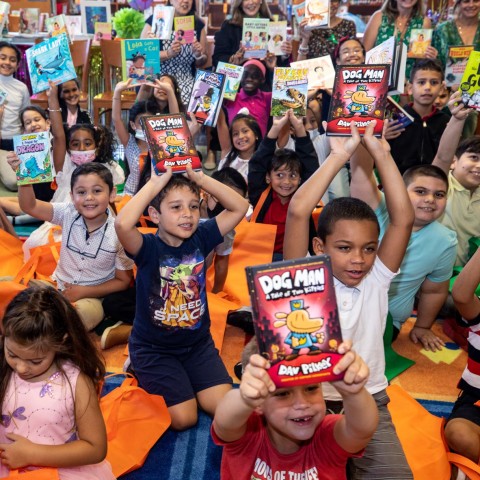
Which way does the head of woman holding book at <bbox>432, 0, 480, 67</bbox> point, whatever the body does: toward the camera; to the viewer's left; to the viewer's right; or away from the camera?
toward the camera

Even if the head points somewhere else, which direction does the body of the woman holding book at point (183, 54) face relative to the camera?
toward the camera

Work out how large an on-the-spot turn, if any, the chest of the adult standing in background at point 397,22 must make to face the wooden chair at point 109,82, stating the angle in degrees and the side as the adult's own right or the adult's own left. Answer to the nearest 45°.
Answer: approximately 90° to the adult's own right

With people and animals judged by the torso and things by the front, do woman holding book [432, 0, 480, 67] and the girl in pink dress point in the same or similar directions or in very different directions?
same or similar directions

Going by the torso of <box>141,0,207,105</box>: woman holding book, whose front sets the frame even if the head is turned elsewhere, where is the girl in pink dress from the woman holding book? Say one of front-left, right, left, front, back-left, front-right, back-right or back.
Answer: front

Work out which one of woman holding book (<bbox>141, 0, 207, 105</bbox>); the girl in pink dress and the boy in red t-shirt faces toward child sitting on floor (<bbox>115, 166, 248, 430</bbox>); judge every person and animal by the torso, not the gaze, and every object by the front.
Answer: the woman holding book

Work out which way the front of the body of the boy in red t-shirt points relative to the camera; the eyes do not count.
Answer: toward the camera

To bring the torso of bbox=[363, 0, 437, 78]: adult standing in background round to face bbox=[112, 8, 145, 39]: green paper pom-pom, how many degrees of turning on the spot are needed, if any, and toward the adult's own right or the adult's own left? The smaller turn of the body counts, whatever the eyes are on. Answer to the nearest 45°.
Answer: approximately 135° to the adult's own right

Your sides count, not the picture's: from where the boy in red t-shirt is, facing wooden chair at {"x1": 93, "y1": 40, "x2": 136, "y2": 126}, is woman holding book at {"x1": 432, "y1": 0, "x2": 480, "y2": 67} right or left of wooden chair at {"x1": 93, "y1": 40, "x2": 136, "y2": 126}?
right

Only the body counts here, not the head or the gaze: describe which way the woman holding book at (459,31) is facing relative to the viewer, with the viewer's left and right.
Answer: facing the viewer

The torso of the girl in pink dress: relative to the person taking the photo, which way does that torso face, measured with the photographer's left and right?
facing the viewer and to the left of the viewer

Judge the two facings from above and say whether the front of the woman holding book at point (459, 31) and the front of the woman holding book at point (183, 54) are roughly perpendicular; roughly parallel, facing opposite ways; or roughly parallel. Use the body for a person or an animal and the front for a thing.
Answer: roughly parallel

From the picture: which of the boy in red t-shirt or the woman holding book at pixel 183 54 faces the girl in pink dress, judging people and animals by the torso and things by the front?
the woman holding book

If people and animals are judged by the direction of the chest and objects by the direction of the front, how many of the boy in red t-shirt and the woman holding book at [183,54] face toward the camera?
2
